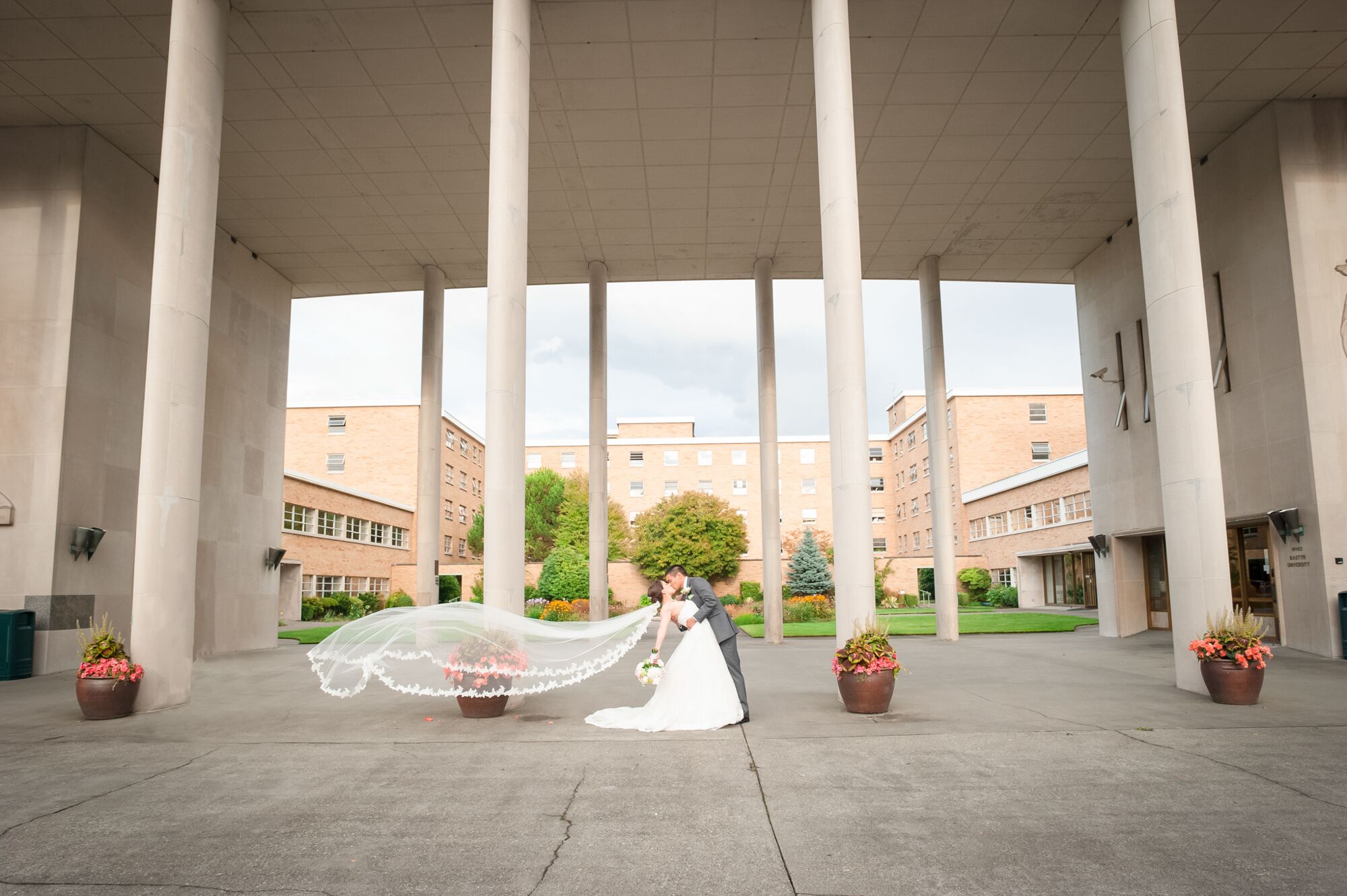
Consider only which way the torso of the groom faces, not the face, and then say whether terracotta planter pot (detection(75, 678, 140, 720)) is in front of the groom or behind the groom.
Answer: in front

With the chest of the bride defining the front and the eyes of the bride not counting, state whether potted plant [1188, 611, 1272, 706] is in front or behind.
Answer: in front

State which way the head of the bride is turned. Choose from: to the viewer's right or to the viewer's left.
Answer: to the viewer's right

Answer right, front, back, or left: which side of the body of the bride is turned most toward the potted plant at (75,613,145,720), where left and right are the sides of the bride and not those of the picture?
back

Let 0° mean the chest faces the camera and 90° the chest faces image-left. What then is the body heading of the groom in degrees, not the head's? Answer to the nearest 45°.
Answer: approximately 90°

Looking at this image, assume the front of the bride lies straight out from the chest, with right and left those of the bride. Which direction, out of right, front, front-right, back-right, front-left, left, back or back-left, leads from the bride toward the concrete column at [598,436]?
left

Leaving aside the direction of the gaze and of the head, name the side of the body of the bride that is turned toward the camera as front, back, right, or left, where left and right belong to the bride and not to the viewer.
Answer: right

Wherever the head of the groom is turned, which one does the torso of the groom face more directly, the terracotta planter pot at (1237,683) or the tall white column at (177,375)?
the tall white column

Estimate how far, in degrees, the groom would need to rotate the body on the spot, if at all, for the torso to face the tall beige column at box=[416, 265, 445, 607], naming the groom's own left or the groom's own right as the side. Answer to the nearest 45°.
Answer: approximately 45° to the groom's own right

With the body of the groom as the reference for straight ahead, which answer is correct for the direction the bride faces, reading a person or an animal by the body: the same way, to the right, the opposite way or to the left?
the opposite way

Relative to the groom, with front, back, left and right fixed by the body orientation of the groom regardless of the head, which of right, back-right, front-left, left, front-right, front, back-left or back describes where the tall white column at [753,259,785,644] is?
right

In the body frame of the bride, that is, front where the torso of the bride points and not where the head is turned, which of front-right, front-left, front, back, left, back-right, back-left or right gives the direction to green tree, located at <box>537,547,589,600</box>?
left
